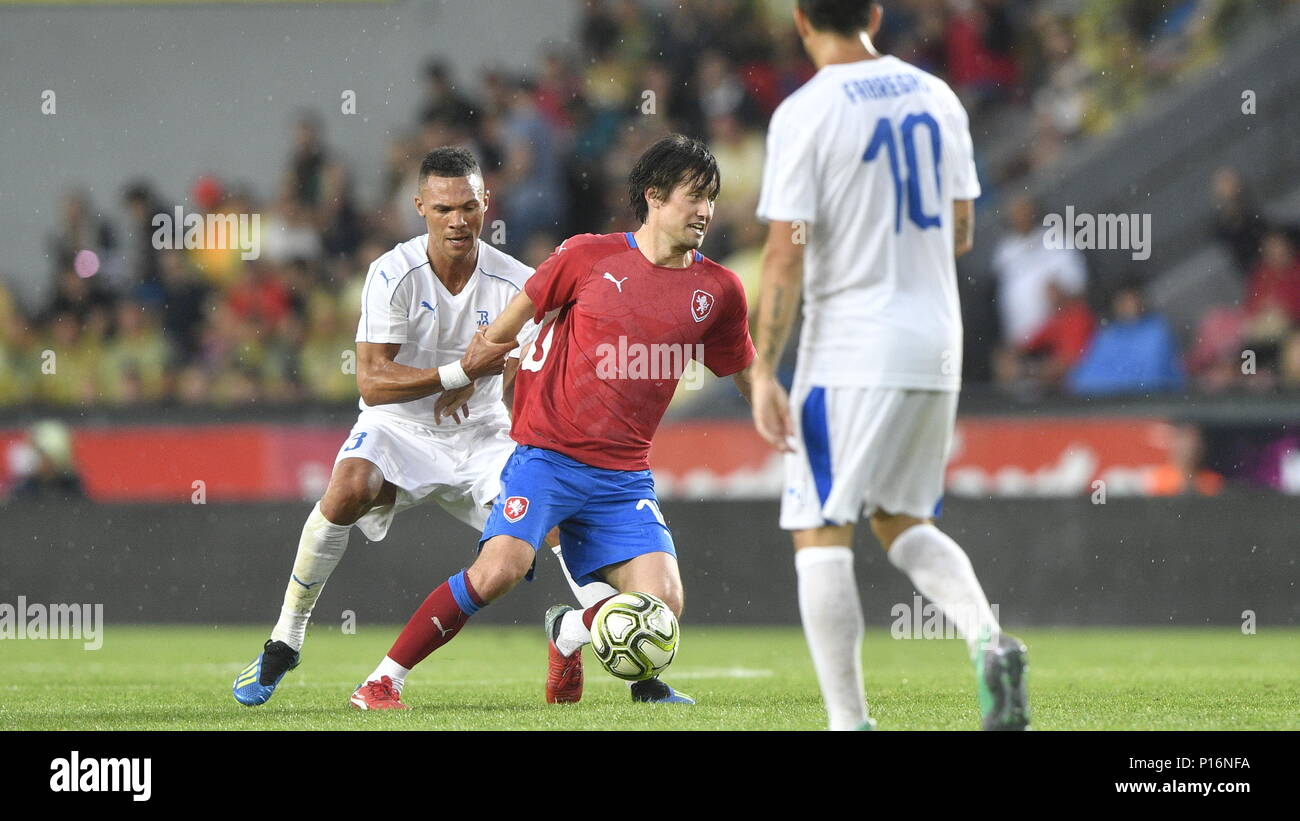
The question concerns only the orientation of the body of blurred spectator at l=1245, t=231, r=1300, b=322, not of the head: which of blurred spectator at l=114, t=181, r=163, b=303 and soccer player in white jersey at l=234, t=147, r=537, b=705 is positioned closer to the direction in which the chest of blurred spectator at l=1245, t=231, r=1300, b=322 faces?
the soccer player in white jersey

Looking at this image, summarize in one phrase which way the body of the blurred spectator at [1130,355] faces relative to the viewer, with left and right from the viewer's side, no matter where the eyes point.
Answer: facing the viewer

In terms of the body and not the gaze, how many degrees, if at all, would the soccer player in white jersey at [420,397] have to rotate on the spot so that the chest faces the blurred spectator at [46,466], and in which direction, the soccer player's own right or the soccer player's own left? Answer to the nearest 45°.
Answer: approximately 135° to the soccer player's own right

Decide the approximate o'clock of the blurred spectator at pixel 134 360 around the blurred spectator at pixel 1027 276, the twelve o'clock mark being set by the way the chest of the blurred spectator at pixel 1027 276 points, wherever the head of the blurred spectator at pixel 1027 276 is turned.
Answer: the blurred spectator at pixel 134 360 is roughly at 3 o'clock from the blurred spectator at pixel 1027 276.

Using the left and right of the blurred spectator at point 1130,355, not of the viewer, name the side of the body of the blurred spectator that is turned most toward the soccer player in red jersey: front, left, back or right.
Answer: front

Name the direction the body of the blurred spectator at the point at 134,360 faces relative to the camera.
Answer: toward the camera

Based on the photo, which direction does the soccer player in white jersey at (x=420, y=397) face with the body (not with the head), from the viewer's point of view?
toward the camera

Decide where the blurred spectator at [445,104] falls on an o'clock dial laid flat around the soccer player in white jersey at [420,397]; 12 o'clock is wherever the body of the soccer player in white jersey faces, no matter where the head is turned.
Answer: The blurred spectator is roughly at 6 o'clock from the soccer player in white jersey.

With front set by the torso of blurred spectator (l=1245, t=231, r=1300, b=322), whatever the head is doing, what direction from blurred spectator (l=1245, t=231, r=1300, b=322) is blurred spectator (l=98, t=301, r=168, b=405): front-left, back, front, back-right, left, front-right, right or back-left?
right

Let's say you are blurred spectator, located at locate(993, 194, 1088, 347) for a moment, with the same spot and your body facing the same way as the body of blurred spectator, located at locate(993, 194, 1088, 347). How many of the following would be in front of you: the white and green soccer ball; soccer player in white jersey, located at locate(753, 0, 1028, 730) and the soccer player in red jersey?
3

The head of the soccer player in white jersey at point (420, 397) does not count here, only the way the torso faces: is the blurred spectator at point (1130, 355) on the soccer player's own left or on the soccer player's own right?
on the soccer player's own left

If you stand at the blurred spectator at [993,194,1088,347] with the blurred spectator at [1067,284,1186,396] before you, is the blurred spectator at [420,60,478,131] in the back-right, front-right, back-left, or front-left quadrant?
back-right

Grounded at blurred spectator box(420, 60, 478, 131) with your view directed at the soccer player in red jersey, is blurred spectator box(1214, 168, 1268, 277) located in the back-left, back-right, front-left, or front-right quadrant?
front-left

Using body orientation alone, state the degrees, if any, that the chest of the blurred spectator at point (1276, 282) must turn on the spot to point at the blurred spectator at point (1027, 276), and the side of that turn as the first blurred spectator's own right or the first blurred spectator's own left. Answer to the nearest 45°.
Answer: approximately 90° to the first blurred spectator's own right

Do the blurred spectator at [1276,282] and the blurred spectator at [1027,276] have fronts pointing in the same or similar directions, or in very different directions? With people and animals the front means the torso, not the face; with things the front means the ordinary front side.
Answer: same or similar directions

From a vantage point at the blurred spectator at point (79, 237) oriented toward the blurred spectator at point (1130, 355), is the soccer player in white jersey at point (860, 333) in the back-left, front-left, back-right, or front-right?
front-right

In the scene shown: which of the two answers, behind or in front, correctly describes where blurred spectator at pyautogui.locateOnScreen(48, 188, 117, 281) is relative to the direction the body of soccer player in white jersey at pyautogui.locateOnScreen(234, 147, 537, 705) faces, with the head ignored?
behind

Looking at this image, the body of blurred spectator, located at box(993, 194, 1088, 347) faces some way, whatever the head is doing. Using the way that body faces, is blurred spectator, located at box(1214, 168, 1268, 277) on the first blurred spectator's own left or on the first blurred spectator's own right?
on the first blurred spectator's own left
